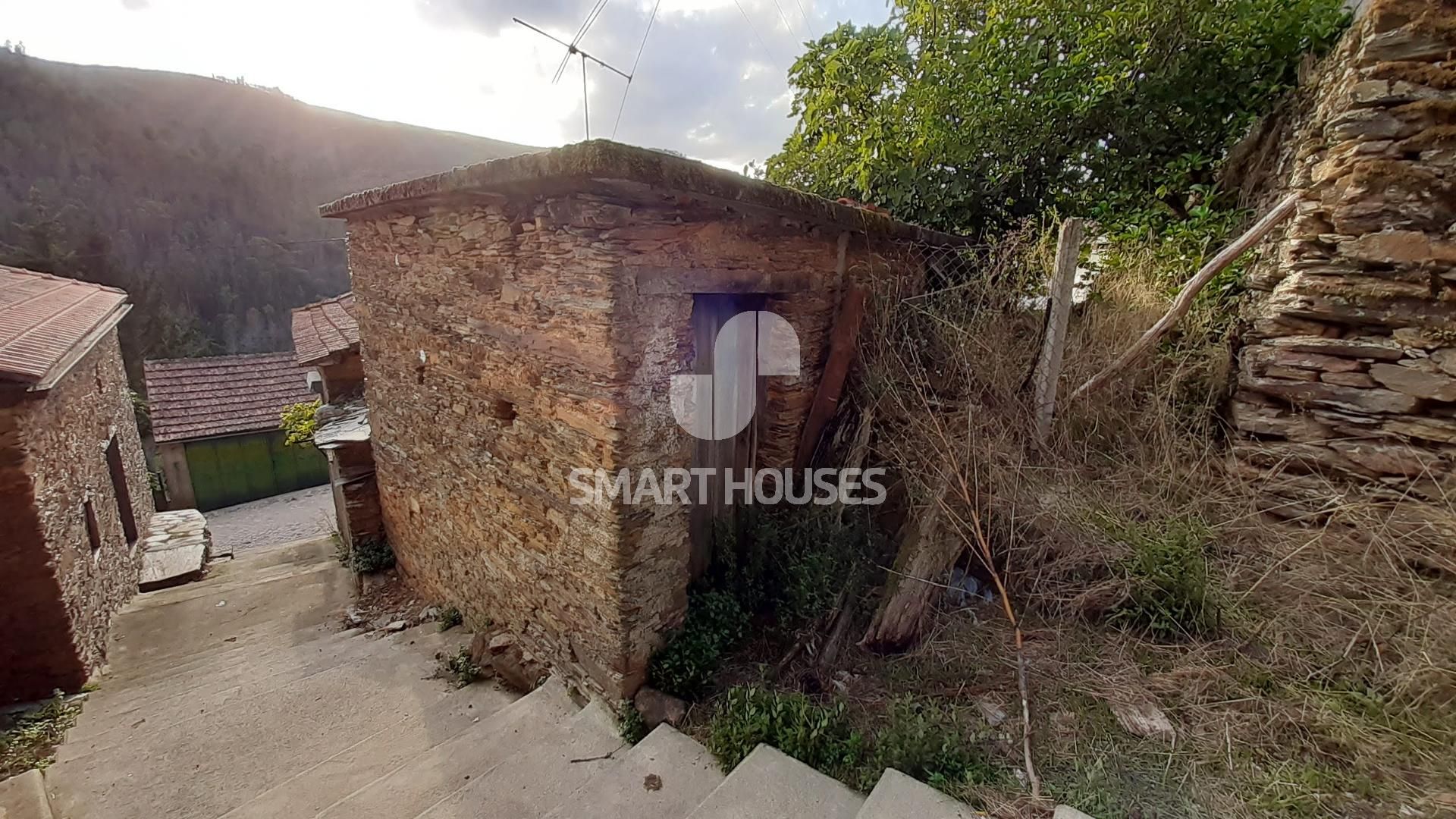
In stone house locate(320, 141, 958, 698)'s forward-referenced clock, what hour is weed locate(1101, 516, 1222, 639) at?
The weed is roughly at 11 o'clock from the stone house.

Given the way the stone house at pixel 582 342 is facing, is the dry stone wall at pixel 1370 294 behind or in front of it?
in front

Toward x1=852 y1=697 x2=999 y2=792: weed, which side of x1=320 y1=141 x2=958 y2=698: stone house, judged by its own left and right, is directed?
front

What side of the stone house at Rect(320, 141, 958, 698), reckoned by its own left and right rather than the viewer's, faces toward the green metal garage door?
back

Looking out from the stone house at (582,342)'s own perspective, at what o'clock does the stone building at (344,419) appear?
The stone building is roughly at 6 o'clock from the stone house.

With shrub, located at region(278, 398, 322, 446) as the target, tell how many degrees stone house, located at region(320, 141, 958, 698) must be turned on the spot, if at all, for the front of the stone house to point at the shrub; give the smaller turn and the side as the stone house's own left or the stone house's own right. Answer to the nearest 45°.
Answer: approximately 180°

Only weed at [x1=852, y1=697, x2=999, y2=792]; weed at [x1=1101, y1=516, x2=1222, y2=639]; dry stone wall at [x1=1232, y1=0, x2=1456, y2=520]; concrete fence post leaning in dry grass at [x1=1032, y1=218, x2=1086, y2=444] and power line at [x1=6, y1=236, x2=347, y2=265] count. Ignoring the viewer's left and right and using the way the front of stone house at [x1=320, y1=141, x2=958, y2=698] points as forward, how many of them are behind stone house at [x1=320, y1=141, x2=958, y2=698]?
1

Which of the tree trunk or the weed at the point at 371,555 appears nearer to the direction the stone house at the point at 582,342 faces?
the tree trunk

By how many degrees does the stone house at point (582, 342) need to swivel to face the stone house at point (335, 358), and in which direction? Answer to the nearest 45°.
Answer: approximately 180°

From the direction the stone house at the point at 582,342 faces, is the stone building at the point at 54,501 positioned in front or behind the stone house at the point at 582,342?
behind

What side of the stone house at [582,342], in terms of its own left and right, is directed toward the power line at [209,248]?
back
